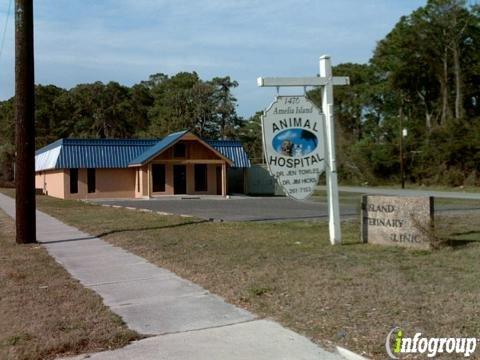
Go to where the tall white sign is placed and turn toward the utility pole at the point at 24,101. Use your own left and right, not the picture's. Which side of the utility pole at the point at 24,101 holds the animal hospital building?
right

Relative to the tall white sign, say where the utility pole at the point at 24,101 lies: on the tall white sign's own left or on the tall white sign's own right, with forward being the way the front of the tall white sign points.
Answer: on the tall white sign's own right

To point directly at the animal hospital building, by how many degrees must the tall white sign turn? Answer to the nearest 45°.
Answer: approximately 180°

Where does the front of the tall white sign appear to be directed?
toward the camera

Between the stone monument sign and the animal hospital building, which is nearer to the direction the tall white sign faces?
the stone monument sign

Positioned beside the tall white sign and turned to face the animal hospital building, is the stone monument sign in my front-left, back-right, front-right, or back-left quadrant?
back-right

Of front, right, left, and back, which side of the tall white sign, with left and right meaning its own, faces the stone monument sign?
left

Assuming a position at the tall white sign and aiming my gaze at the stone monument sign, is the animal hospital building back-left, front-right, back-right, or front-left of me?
back-left
